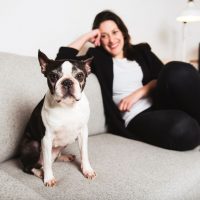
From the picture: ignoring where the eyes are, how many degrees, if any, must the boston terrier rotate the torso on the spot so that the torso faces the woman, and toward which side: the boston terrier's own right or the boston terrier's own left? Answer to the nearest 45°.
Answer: approximately 90° to the boston terrier's own left

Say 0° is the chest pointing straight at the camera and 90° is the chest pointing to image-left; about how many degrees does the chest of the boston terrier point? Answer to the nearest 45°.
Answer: approximately 315°
